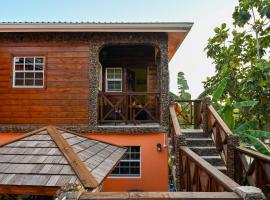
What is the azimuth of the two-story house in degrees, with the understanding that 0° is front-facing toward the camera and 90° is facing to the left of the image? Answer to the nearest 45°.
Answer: approximately 0°

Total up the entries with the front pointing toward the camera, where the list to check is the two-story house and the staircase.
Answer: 2

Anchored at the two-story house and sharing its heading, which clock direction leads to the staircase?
The staircase is roughly at 10 o'clock from the two-story house.

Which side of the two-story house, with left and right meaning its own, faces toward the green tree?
left

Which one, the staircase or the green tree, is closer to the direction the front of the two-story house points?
the staircase

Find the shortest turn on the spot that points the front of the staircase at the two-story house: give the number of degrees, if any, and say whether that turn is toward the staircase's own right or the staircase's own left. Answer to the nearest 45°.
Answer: approximately 90° to the staircase's own right
